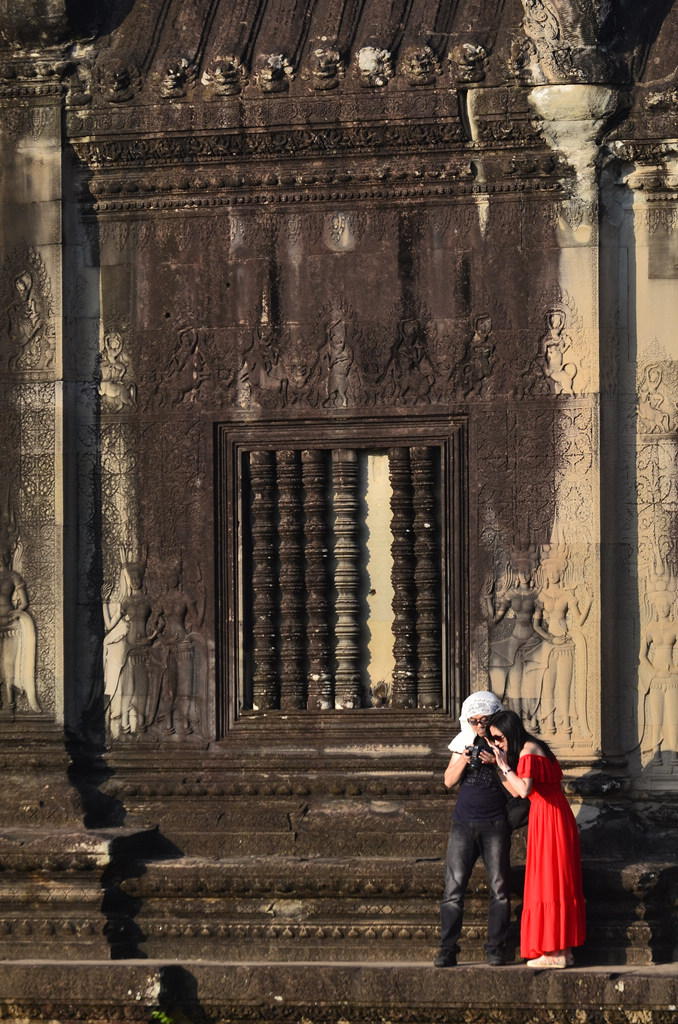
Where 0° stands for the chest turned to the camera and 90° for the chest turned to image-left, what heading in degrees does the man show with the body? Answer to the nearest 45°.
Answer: approximately 0°

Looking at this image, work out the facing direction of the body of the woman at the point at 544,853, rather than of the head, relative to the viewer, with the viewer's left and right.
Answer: facing to the left of the viewer
